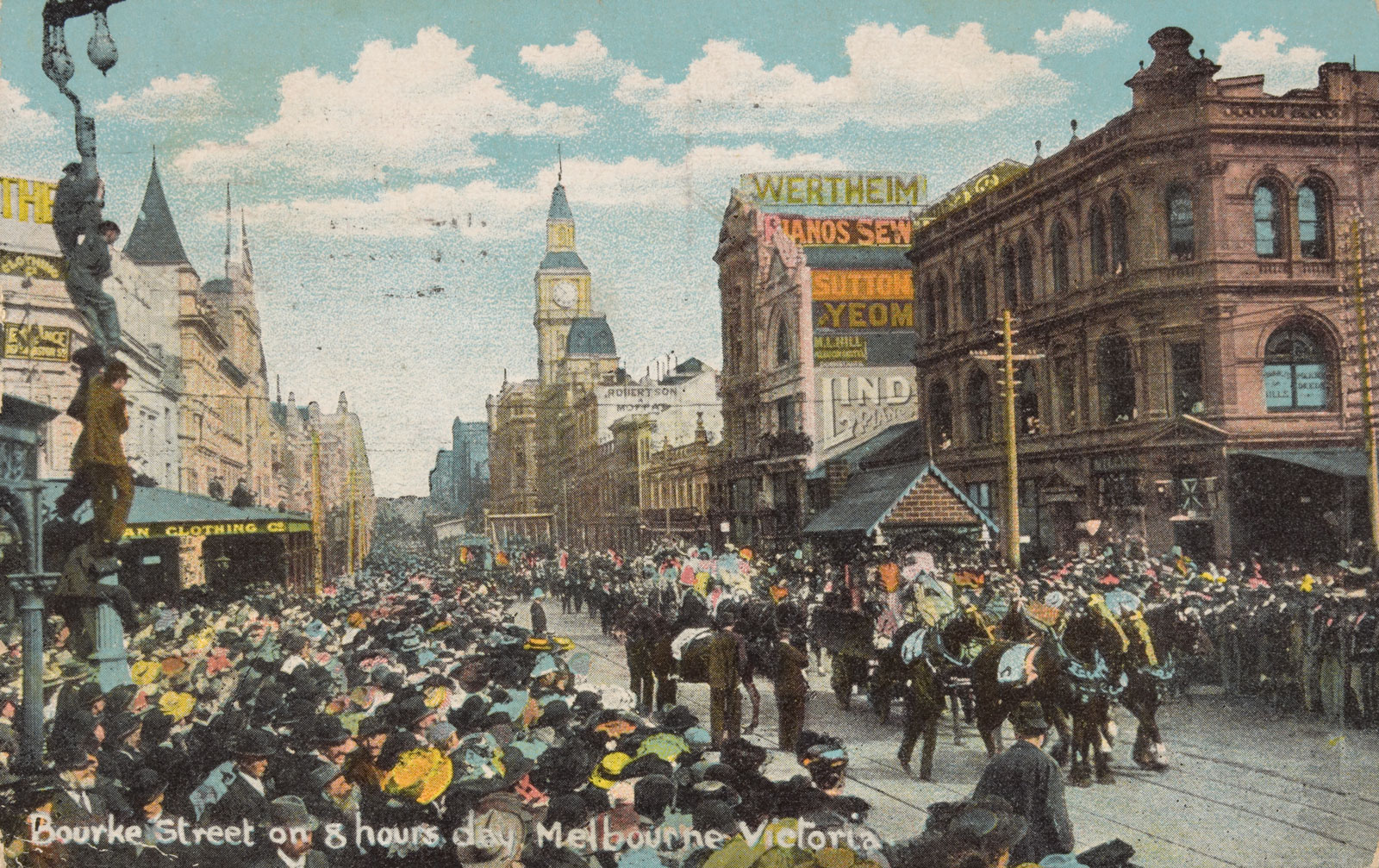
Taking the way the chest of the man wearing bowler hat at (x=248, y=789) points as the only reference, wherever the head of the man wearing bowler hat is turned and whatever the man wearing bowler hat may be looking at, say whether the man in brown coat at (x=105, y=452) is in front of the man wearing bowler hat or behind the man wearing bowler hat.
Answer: behind

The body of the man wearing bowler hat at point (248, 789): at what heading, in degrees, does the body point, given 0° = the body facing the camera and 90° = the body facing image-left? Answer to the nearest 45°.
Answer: approximately 315°

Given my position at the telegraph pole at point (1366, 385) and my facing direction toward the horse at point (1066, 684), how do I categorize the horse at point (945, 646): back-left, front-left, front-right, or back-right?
front-right

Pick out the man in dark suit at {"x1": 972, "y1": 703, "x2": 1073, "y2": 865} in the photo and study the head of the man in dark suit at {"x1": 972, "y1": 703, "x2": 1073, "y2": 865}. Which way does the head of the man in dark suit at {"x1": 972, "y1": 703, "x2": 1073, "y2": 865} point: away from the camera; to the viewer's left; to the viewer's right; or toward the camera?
away from the camera

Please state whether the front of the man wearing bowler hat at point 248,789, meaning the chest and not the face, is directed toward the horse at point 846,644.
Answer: no

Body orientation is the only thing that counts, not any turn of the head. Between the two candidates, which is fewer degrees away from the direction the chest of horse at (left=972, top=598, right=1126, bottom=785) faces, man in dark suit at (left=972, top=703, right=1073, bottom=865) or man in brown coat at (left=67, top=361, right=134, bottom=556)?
the man in dark suit

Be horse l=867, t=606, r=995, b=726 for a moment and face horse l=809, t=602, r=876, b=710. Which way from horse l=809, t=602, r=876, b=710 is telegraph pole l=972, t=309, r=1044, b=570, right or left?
right

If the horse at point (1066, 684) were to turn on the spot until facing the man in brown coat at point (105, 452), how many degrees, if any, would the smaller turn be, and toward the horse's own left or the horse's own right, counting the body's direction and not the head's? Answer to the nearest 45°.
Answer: approximately 135° to the horse's own right

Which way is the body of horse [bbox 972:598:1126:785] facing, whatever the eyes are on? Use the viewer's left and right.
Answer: facing the viewer and to the right of the viewer
